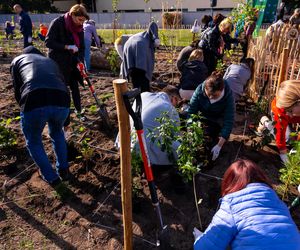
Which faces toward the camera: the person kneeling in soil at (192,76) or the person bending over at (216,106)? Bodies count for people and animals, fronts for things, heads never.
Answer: the person bending over

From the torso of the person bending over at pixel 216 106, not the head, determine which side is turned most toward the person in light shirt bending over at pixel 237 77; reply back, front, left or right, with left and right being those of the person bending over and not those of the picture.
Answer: back

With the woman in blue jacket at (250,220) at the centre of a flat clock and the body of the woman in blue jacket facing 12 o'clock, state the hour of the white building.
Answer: The white building is roughly at 11 o'clock from the woman in blue jacket.

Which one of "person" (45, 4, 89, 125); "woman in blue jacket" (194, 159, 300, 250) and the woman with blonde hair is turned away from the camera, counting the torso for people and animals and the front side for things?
the woman in blue jacket

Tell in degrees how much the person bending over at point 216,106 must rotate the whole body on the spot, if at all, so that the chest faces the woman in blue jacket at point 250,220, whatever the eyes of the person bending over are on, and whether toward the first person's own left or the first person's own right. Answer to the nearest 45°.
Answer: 0° — they already face them

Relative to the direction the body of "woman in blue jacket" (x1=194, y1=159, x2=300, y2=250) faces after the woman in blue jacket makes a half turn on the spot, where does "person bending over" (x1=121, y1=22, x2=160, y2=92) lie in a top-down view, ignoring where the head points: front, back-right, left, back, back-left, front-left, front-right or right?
back-right

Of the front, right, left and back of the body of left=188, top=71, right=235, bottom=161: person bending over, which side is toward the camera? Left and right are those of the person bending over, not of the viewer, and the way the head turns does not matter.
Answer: front

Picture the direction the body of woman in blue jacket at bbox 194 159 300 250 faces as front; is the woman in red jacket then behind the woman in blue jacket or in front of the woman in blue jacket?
in front

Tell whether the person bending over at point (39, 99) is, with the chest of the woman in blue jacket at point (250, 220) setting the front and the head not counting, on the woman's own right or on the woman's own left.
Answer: on the woman's own left

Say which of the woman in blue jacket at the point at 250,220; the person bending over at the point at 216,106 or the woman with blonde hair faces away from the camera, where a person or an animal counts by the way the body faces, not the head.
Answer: the woman in blue jacket

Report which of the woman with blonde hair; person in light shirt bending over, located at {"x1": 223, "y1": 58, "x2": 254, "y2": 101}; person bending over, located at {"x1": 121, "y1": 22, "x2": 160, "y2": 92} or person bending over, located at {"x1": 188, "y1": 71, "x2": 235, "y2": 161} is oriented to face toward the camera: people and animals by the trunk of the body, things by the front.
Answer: person bending over, located at {"x1": 188, "y1": 71, "x2": 235, "y2": 161}

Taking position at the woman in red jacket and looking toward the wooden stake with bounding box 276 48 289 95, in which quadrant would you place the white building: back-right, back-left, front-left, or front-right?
front-left

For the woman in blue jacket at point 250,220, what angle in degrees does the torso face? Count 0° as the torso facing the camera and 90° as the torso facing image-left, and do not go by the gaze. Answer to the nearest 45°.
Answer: approximately 180°

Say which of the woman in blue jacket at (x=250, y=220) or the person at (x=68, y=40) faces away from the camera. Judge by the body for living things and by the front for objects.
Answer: the woman in blue jacket

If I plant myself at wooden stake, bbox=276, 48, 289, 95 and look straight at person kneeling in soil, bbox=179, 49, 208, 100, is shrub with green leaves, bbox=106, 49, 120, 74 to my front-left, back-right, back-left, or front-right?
front-right

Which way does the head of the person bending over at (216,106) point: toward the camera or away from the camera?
toward the camera
